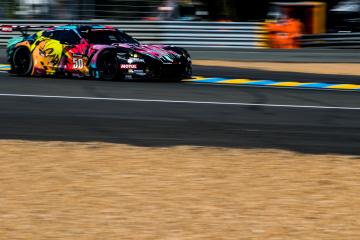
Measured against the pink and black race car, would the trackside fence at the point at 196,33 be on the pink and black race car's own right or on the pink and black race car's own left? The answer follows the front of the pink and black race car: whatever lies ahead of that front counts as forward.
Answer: on the pink and black race car's own left

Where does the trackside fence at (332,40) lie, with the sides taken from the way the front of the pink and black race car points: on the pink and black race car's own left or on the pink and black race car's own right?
on the pink and black race car's own left

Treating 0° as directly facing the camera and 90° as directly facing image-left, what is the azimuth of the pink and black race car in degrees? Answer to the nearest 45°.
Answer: approximately 315°
